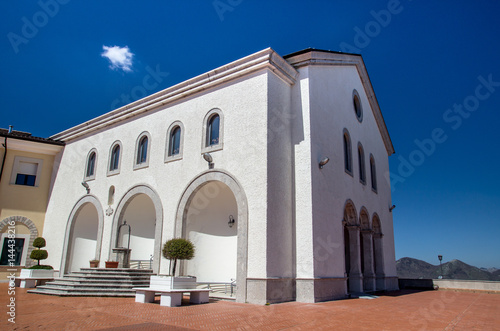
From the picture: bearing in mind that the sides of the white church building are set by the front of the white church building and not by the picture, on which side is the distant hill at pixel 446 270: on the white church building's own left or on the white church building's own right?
on the white church building's own left

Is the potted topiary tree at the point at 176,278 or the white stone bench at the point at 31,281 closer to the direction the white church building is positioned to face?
the potted topiary tree
